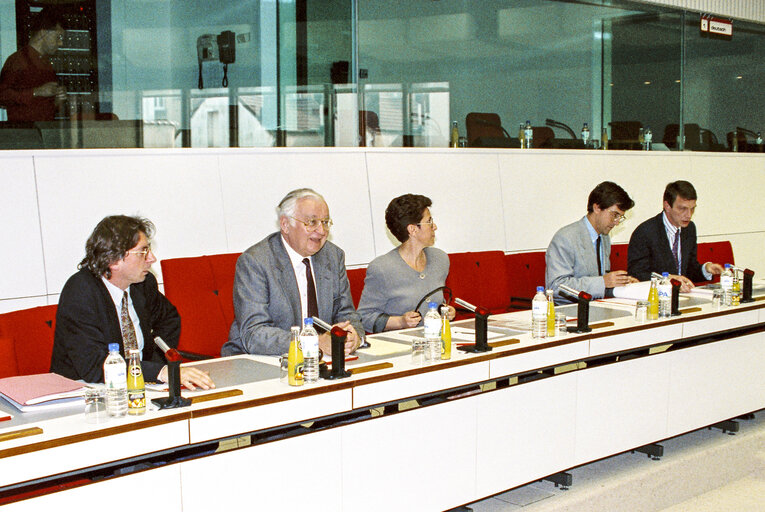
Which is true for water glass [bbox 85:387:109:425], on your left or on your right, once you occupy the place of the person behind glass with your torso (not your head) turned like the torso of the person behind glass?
on your right

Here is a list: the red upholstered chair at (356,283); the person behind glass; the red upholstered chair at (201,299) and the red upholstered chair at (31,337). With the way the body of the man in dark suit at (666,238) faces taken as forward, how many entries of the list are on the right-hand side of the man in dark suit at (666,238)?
4

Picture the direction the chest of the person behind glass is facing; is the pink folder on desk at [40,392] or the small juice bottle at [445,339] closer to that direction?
the small juice bottle

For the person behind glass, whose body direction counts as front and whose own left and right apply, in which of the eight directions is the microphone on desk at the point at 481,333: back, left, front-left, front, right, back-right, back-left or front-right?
front-right

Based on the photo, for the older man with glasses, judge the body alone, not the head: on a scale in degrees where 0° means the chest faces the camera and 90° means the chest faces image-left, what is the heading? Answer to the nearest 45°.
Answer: approximately 315°

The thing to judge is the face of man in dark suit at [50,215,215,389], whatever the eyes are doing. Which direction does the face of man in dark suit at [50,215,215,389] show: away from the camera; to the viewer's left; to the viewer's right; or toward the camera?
to the viewer's right

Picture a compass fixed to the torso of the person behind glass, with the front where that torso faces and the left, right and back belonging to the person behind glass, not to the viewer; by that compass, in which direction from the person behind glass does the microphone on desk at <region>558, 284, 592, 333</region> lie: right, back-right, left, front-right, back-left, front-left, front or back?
front-right

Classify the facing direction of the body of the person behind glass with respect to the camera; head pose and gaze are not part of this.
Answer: to the viewer's right

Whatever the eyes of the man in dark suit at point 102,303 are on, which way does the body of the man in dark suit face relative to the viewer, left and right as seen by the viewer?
facing the viewer and to the right of the viewer

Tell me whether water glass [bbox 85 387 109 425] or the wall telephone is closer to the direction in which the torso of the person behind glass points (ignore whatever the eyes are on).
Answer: the wall telephone
